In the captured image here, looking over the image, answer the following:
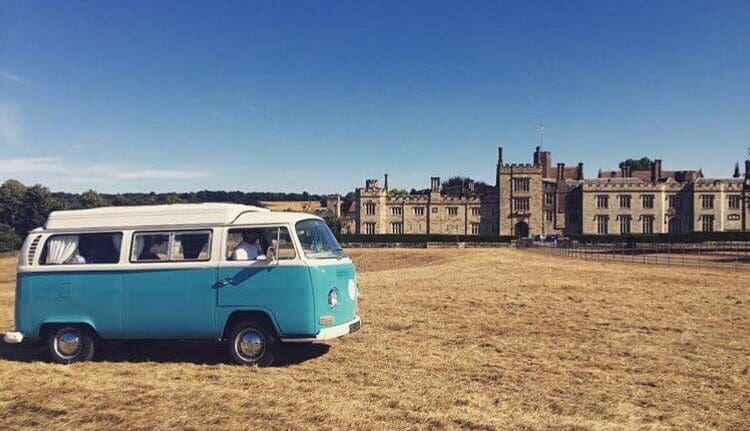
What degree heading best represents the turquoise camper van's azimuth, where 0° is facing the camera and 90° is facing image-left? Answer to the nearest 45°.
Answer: approximately 270°
